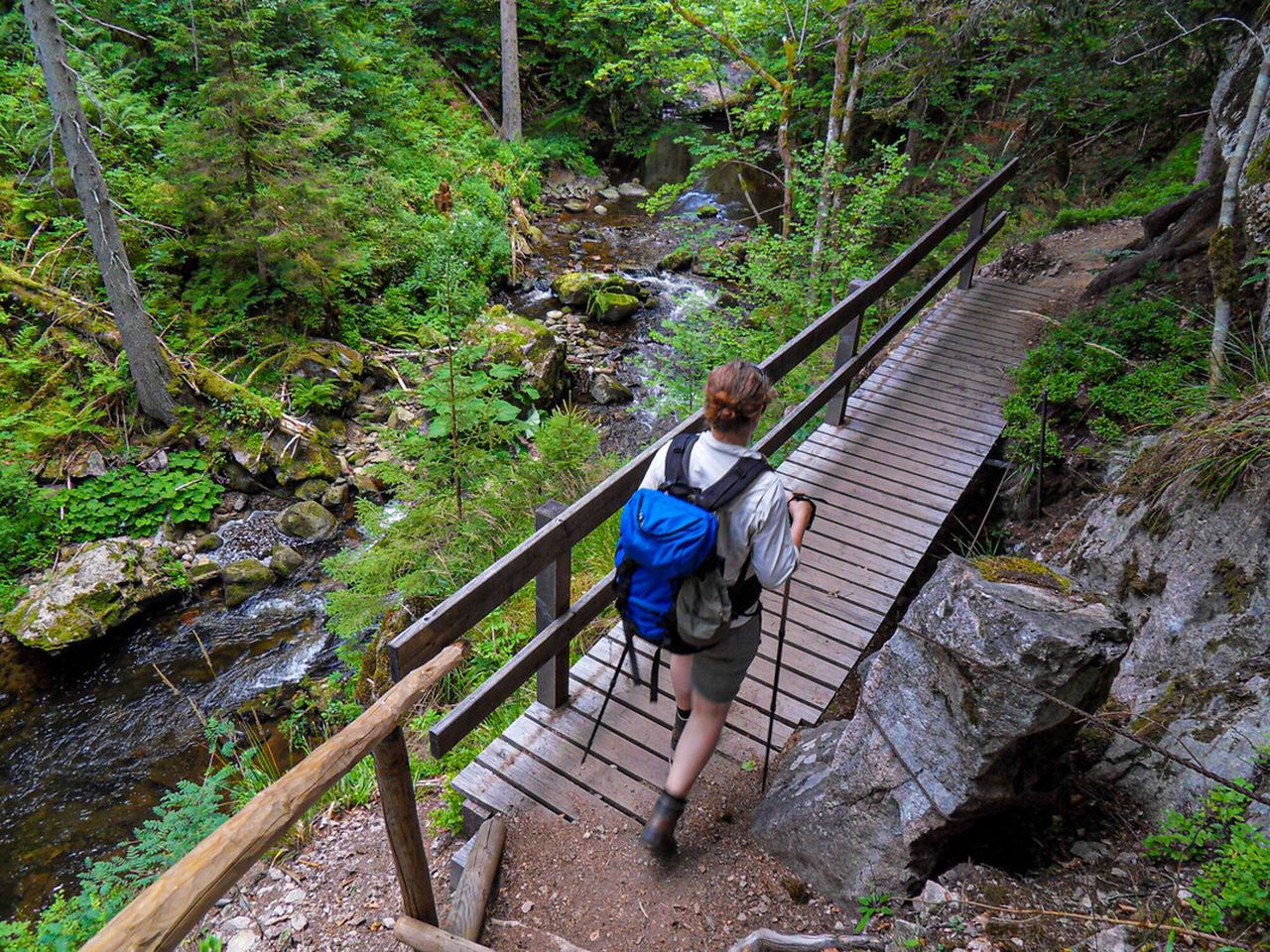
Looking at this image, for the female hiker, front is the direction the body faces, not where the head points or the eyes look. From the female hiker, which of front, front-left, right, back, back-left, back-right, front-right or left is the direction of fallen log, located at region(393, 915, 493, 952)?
back

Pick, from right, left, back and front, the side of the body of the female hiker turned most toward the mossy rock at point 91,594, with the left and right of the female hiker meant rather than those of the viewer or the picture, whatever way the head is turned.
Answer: left

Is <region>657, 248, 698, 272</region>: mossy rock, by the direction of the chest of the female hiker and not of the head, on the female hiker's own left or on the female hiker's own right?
on the female hiker's own left

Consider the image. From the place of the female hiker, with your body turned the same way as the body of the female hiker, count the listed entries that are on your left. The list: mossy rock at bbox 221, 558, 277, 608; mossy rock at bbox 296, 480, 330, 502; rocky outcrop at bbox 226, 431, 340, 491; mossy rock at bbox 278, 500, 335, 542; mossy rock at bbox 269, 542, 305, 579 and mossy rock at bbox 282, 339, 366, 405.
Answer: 6

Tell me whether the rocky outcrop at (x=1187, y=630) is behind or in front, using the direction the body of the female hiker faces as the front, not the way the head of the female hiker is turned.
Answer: in front

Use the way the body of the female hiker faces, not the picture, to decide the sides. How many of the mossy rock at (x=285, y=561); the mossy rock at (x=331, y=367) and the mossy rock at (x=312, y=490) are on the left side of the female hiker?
3

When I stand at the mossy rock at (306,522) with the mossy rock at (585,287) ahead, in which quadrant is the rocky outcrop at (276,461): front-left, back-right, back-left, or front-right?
front-left

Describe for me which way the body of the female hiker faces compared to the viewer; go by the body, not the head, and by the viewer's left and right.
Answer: facing away from the viewer and to the right of the viewer

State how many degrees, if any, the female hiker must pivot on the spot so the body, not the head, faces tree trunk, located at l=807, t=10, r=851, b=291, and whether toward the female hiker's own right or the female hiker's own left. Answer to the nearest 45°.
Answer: approximately 45° to the female hiker's own left

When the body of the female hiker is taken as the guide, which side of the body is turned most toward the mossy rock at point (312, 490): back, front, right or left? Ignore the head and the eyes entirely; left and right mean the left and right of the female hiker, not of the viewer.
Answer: left

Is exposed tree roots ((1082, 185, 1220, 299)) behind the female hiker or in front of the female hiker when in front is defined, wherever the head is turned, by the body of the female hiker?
in front
